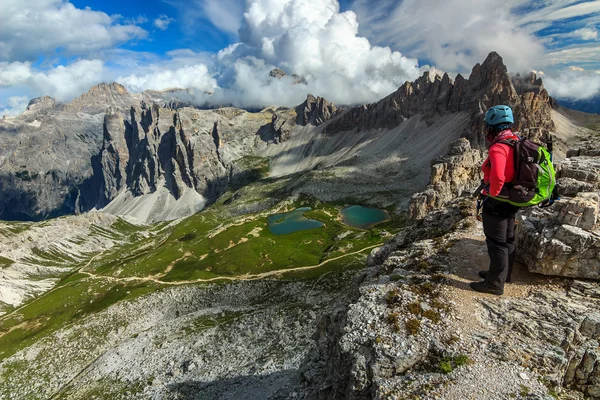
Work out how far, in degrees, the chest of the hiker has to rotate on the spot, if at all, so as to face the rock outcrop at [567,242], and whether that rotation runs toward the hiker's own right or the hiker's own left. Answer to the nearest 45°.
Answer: approximately 135° to the hiker's own right

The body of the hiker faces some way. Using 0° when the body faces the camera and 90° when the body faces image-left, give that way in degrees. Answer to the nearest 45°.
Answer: approximately 90°
